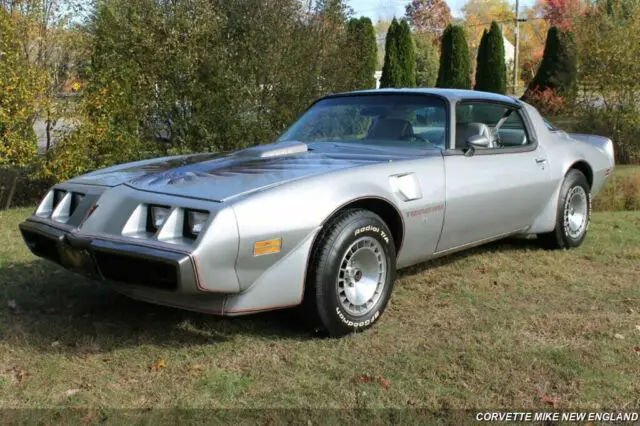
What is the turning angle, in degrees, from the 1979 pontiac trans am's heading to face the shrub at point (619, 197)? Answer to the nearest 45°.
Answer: approximately 180°

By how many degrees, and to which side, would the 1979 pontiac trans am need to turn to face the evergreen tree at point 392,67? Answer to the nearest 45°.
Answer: approximately 135° to its right

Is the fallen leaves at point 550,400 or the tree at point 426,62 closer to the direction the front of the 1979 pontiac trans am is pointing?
the fallen leaves

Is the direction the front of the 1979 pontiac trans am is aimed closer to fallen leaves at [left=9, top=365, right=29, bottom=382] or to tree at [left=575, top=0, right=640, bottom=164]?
the fallen leaves

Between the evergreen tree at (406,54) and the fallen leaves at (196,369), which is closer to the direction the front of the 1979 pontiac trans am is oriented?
the fallen leaves

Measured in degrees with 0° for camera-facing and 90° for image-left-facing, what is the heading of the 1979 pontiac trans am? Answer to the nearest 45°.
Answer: approximately 45°

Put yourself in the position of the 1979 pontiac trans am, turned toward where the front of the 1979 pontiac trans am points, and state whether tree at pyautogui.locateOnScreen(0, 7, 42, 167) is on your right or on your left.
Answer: on your right

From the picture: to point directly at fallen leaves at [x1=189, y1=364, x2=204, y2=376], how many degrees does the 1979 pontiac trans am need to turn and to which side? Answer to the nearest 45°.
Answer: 0° — it already faces it

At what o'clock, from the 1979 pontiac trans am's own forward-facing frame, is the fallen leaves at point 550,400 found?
The fallen leaves is roughly at 9 o'clock from the 1979 pontiac trans am.

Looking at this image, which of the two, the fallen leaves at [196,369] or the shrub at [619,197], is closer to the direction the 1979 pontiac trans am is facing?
the fallen leaves

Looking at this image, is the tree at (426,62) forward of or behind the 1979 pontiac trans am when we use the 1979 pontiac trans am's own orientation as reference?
behind
